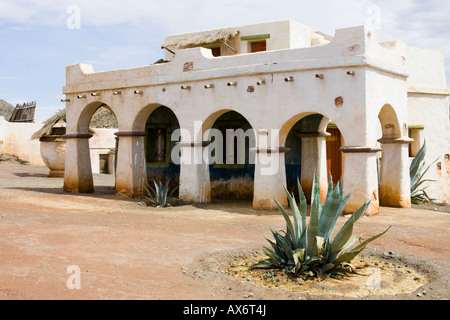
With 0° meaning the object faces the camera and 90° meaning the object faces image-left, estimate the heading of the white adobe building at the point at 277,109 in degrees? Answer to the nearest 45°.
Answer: approximately 45°
